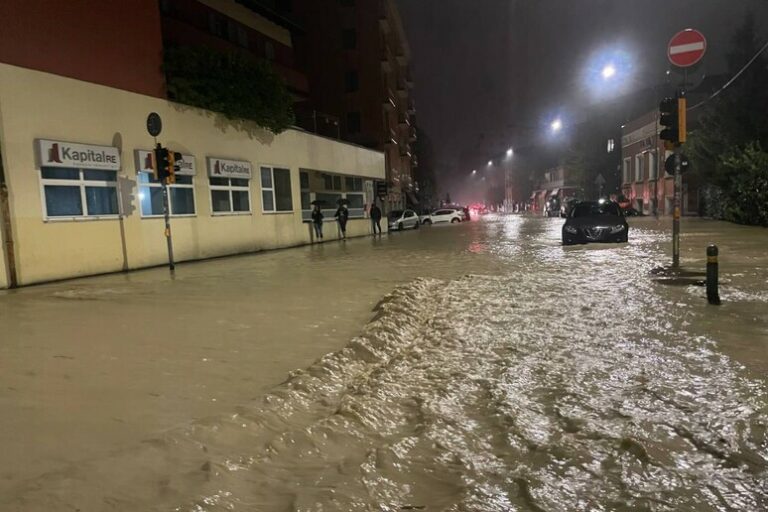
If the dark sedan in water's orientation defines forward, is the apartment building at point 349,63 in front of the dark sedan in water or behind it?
behind

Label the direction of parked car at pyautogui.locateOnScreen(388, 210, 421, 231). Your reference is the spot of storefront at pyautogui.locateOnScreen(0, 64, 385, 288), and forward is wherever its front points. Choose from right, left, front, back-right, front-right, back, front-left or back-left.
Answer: left

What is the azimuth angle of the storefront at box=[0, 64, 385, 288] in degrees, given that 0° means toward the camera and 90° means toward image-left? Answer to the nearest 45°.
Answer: approximately 315°

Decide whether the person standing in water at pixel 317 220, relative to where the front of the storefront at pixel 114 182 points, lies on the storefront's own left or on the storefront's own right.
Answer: on the storefront's own left

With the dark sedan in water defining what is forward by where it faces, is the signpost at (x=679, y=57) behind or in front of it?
in front

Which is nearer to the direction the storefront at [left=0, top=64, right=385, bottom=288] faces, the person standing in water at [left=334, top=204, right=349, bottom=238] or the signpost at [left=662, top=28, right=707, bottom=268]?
the signpost

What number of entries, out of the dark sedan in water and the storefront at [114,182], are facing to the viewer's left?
0

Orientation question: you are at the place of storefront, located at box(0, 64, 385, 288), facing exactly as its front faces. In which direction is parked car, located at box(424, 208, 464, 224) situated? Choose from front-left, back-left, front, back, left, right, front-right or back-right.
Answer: left

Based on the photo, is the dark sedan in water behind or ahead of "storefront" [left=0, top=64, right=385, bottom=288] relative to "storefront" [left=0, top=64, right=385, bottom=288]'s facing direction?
ahead

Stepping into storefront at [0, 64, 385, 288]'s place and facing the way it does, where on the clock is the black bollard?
The black bollard is roughly at 12 o'clock from the storefront.

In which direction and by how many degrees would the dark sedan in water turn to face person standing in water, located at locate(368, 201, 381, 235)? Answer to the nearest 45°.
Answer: approximately 135° to its right

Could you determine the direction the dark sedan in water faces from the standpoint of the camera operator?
facing the viewer

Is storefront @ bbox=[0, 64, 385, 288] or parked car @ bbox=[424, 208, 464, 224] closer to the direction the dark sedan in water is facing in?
the storefront

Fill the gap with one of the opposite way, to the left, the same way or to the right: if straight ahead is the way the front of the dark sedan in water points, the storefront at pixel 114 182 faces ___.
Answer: to the left

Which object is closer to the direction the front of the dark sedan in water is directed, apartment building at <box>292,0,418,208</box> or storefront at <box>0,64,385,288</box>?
the storefront
